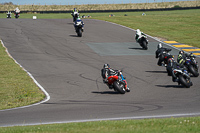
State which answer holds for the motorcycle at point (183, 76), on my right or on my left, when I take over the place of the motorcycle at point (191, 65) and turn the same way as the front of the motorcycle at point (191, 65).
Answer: on my left
